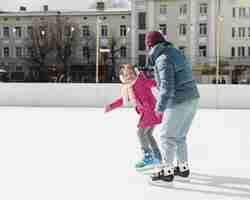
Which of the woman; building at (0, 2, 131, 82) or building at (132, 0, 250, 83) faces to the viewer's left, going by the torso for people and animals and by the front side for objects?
the woman

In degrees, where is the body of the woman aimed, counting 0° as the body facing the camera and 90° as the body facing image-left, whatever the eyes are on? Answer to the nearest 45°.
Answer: approximately 90°

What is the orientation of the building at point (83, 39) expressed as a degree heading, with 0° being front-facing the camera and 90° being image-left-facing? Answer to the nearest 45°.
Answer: approximately 0°

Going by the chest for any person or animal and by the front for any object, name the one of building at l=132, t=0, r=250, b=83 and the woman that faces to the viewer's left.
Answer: the woman

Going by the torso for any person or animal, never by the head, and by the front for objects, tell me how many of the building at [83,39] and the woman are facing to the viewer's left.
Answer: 1

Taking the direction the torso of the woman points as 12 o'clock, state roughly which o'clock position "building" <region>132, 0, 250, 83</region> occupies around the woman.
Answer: The building is roughly at 3 o'clock from the woman.

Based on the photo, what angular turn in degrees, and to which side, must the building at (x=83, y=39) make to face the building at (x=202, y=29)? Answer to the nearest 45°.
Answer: approximately 45° to its left

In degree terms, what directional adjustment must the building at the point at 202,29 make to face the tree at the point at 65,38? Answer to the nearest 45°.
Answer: approximately 90° to its right

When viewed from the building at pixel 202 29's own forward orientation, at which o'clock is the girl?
The girl is roughly at 12 o'clock from the building.

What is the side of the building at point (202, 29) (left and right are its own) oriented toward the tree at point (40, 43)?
right

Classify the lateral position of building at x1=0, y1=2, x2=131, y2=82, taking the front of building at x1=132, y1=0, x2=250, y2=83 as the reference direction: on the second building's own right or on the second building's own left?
on the second building's own right

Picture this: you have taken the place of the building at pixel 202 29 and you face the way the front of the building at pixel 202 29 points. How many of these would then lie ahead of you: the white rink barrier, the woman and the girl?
3
